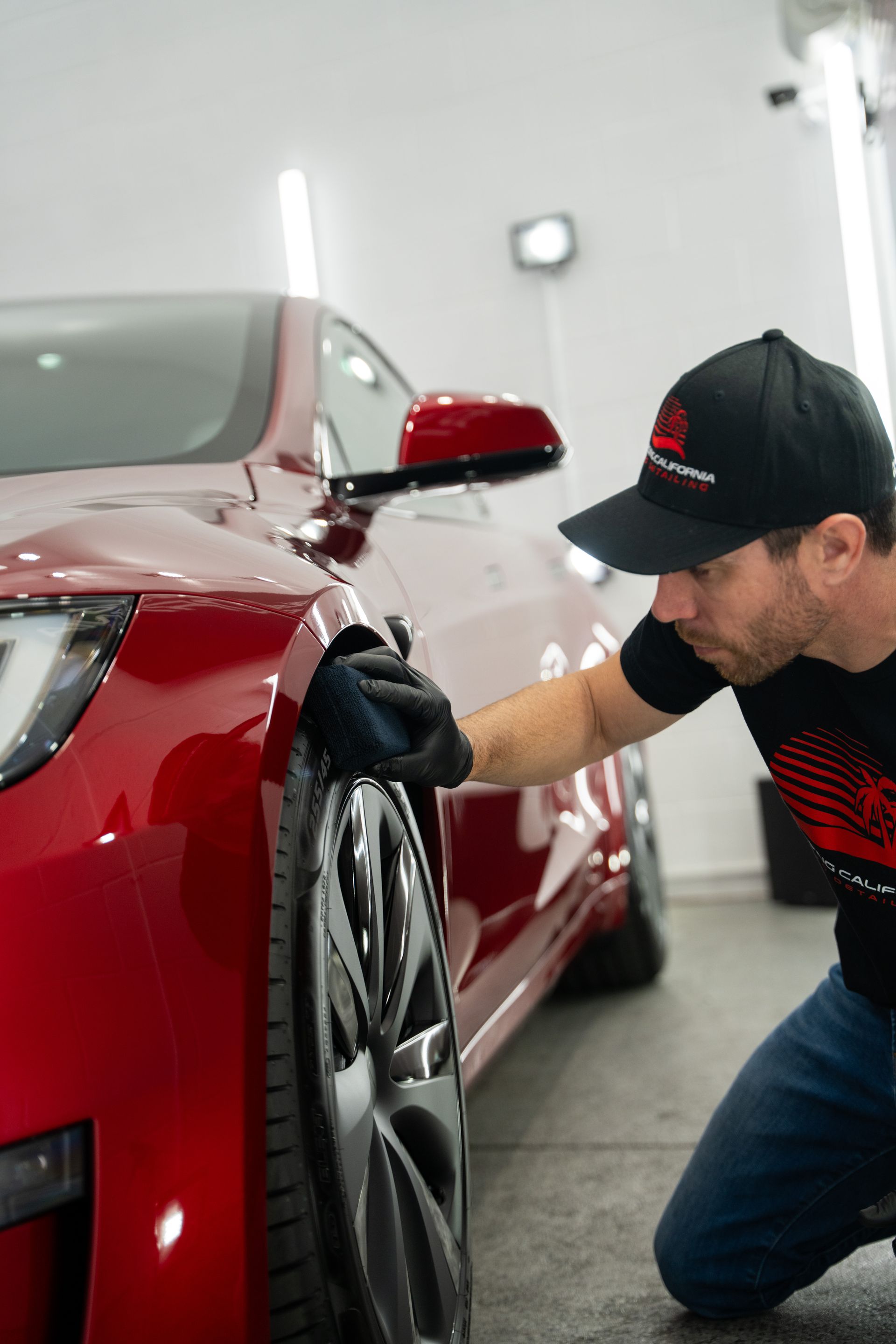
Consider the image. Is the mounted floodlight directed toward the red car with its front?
yes

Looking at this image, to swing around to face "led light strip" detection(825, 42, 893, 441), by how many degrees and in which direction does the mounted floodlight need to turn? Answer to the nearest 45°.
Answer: approximately 90° to its left

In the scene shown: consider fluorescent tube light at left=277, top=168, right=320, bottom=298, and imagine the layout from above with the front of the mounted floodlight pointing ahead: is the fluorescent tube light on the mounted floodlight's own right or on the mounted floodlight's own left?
on the mounted floodlight's own right

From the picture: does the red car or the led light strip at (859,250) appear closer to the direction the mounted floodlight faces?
the red car

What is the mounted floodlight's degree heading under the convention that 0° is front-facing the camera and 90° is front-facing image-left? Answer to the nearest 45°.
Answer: approximately 0°
